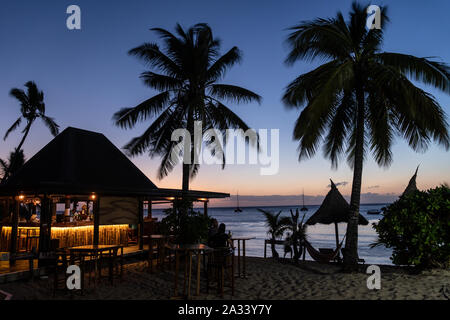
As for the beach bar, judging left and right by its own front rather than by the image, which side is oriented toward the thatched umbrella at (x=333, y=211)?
left

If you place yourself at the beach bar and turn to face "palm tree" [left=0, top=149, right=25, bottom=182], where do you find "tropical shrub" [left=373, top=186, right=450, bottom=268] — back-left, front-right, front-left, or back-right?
back-right

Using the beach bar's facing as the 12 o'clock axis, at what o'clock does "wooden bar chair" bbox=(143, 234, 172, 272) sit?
The wooden bar chair is roughly at 11 o'clock from the beach bar.

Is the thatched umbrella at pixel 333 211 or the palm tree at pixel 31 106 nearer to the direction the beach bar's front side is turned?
the thatched umbrella

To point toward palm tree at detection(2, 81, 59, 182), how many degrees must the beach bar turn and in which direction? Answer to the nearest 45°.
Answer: approximately 180°

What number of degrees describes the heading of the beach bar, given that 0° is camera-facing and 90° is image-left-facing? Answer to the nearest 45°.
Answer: approximately 0°

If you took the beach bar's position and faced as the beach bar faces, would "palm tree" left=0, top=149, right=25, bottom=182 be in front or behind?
behind
